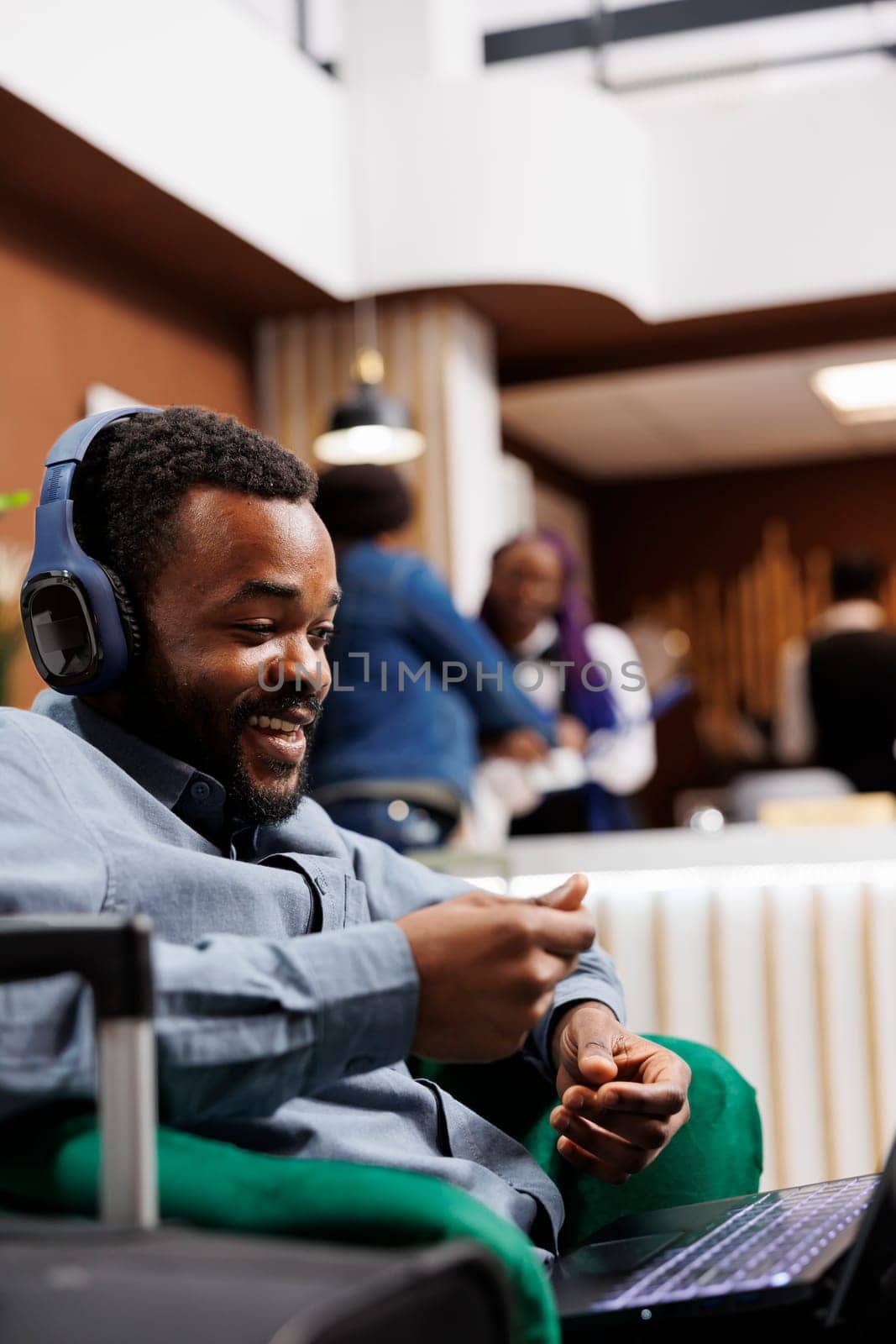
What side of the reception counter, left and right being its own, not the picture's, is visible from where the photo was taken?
front

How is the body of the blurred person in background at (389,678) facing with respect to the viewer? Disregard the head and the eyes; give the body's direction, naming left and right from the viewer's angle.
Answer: facing away from the viewer and to the right of the viewer

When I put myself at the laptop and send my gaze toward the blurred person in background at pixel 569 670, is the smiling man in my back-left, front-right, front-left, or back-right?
front-left

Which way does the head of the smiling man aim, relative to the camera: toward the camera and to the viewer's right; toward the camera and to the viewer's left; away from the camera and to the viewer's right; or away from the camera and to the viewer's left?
toward the camera and to the viewer's right

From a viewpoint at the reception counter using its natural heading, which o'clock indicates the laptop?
The laptop is roughly at 12 o'clock from the reception counter.

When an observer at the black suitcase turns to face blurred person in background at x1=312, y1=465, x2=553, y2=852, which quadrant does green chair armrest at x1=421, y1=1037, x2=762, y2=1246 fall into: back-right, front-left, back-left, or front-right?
front-right

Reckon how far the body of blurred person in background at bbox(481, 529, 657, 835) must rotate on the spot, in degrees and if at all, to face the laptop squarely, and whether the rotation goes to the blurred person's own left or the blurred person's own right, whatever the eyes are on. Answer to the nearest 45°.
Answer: approximately 45° to the blurred person's own left

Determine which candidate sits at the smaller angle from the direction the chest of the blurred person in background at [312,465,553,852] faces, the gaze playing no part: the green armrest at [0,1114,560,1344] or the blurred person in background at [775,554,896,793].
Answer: the blurred person in background

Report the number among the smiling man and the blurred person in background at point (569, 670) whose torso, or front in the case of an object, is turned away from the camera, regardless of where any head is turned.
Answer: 0

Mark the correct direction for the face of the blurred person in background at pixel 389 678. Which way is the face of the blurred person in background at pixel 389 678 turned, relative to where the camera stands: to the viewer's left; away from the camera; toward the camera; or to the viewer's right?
away from the camera

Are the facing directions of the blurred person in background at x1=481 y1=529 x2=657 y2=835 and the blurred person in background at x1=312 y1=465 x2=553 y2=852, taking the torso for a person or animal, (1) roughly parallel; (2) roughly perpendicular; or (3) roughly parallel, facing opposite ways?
roughly parallel, facing opposite ways

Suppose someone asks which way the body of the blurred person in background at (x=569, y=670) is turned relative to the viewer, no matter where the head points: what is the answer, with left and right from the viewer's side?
facing the viewer and to the left of the viewer
